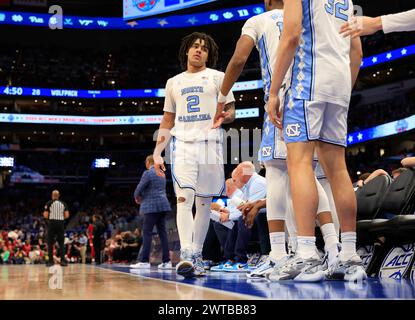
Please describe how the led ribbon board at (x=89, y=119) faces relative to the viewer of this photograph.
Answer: facing the viewer

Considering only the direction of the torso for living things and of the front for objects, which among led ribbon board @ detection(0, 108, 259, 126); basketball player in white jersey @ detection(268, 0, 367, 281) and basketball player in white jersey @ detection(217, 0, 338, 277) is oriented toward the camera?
the led ribbon board

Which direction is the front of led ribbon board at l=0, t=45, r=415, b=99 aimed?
toward the camera

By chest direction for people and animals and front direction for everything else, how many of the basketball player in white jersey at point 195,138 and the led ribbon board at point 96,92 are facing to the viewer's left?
0

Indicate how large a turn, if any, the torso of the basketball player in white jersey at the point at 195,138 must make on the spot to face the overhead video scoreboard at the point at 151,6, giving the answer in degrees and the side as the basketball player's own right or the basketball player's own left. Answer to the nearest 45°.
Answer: approximately 180°

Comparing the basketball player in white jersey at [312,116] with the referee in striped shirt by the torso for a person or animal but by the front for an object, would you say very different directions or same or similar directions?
same or similar directions

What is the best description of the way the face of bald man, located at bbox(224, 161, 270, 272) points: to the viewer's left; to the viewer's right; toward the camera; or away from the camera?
to the viewer's left

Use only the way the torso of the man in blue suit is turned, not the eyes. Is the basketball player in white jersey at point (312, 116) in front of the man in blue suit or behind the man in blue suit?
behind

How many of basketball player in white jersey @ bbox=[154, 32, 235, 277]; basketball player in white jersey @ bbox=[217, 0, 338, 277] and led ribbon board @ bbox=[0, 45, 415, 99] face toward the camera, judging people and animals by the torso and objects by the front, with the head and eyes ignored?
2

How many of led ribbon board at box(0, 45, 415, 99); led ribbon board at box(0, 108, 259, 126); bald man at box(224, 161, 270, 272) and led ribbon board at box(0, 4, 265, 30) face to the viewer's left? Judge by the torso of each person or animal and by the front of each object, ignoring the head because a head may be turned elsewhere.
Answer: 1

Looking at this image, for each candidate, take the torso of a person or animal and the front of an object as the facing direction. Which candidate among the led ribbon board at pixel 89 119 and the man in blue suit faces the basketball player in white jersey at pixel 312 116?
the led ribbon board

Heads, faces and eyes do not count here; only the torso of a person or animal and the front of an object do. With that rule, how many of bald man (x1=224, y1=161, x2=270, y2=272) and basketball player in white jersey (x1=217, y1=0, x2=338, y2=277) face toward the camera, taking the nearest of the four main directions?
0

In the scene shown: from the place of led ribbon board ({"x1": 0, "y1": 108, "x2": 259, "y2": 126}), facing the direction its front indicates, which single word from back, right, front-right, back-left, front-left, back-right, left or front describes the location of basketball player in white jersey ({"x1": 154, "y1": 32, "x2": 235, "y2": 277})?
front
